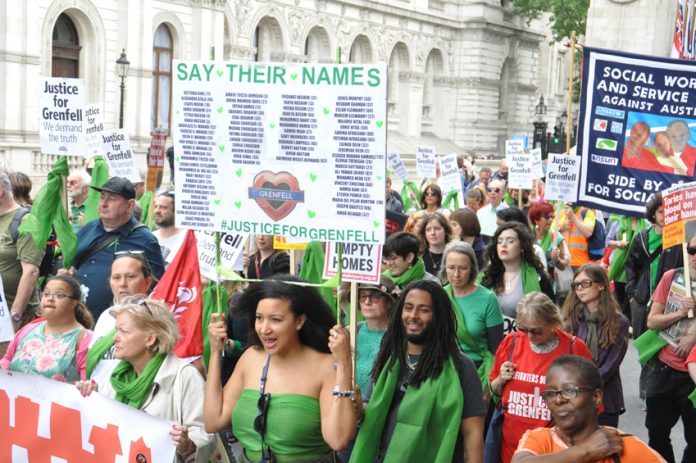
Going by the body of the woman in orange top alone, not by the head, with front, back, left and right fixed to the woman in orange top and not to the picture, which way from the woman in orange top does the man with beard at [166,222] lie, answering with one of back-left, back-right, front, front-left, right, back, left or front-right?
right

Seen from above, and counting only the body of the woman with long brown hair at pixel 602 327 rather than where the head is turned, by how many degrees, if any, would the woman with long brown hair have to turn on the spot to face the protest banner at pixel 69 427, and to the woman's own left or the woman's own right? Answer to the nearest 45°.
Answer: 0° — they already face it

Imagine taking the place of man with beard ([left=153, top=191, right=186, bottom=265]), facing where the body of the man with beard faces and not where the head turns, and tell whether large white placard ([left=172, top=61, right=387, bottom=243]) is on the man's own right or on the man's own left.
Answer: on the man's own left

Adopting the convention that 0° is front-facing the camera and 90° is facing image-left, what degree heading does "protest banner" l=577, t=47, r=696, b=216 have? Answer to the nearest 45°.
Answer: approximately 0°

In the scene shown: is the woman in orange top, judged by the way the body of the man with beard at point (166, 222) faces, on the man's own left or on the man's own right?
on the man's own left

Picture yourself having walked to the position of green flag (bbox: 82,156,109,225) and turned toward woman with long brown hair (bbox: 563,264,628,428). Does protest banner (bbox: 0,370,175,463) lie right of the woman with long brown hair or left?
right

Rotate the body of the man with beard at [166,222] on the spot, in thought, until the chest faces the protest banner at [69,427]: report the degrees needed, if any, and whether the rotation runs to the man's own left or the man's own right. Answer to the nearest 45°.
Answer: approximately 45° to the man's own left

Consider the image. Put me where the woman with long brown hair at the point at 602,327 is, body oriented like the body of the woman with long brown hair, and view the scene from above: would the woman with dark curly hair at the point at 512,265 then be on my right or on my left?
on my right
